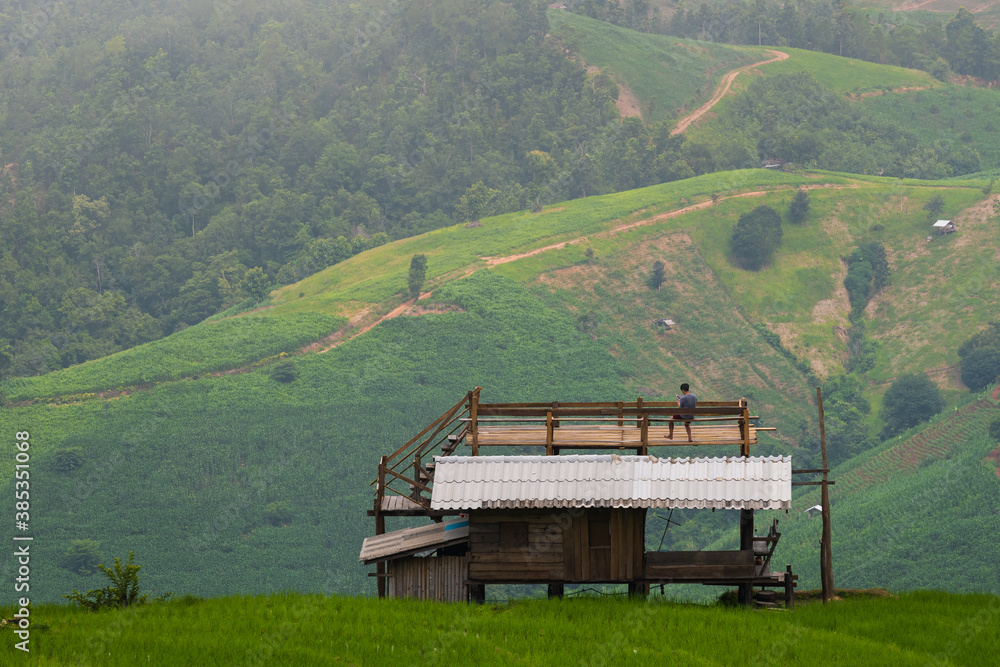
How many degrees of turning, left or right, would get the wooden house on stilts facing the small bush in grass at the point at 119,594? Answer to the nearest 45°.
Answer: approximately 90° to its right

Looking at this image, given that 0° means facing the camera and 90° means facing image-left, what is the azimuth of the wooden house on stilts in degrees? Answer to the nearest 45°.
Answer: approximately 0°
